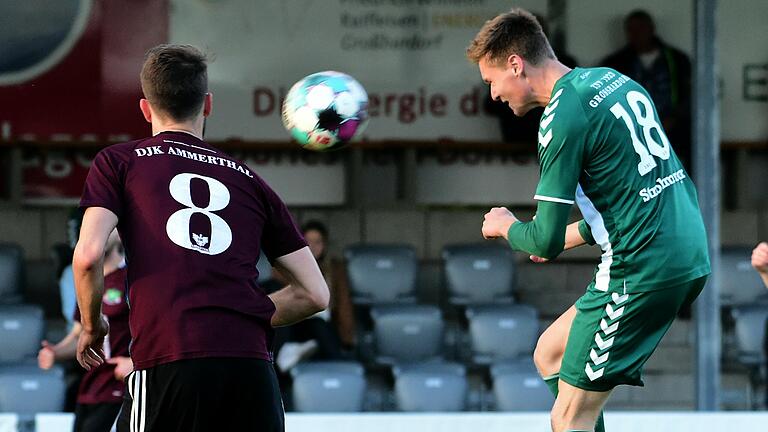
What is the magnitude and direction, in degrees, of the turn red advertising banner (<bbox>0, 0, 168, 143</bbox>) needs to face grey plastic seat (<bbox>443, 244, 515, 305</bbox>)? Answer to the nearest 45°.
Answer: approximately 45° to its left

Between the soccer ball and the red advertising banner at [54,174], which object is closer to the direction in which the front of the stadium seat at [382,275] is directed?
the soccer ball

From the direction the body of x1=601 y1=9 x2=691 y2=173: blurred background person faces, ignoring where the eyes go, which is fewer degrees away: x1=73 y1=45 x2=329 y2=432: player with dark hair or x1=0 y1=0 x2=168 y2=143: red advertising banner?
the player with dark hair

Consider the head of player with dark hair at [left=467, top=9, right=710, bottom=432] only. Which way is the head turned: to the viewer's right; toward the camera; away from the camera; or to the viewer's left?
to the viewer's left

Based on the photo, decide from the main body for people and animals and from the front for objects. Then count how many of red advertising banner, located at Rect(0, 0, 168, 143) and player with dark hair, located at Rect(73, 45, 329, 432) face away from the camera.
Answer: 1

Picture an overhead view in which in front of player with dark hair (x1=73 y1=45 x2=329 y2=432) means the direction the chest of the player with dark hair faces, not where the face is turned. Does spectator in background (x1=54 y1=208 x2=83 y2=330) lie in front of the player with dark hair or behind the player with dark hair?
in front

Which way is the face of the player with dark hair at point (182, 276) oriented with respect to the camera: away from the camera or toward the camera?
away from the camera
